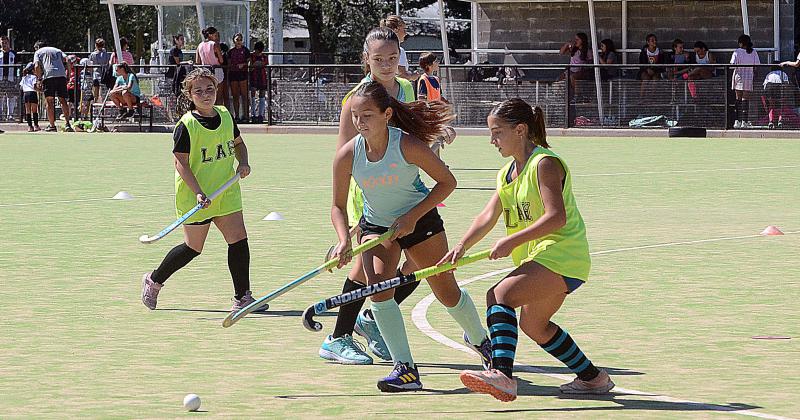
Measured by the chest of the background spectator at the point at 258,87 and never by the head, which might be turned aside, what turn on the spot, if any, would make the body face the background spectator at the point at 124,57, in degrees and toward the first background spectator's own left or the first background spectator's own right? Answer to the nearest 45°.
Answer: approximately 135° to the first background spectator's own right

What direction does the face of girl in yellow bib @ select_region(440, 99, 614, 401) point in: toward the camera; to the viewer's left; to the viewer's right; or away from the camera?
to the viewer's left

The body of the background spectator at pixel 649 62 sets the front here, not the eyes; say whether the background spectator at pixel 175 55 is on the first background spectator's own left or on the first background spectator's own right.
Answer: on the first background spectator's own right

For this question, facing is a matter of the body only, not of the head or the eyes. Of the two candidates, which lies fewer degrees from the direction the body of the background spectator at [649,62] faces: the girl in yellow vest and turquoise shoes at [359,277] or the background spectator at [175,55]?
the girl in yellow vest and turquoise shoes

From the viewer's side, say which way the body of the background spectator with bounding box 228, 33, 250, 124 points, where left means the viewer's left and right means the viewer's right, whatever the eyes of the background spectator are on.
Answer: facing the viewer

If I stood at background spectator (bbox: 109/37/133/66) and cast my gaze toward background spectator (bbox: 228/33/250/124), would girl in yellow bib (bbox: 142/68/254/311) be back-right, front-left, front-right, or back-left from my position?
front-right

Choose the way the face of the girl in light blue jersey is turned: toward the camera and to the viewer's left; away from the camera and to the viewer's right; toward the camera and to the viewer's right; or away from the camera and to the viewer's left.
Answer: toward the camera and to the viewer's left

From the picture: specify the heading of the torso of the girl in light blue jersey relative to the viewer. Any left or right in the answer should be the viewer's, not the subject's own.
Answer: facing the viewer and to the left of the viewer

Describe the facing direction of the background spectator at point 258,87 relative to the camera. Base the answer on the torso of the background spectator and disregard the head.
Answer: toward the camera

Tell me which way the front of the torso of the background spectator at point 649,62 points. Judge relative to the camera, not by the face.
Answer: toward the camera

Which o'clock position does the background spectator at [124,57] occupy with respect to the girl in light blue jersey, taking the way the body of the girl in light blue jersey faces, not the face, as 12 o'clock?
The background spectator is roughly at 4 o'clock from the girl in light blue jersey.

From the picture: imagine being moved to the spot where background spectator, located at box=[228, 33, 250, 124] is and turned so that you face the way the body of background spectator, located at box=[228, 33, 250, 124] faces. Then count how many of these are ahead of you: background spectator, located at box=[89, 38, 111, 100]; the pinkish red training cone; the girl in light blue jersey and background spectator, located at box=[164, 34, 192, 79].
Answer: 2
